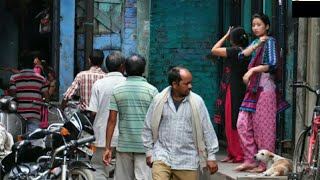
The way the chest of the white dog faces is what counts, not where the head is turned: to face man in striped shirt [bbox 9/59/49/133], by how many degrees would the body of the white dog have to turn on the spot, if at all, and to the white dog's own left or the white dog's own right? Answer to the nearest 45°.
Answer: approximately 45° to the white dog's own right

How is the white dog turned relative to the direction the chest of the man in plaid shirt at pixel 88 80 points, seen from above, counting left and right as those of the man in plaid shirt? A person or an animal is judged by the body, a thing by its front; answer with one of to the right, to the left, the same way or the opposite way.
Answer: to the left

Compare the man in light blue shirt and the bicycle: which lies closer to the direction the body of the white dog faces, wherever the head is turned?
the man in light blue shirt

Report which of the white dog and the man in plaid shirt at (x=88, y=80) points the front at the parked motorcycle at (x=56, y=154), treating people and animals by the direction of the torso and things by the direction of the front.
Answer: the white dog

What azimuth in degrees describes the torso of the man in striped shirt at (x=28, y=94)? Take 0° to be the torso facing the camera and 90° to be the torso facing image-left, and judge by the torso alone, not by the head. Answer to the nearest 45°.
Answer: approximately 180°

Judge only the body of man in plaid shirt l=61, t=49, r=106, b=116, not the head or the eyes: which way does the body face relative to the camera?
away from the camera

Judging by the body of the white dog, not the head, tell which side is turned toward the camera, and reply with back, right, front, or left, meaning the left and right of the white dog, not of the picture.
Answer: left

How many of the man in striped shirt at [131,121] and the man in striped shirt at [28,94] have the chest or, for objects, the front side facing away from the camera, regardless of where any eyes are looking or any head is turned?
2
